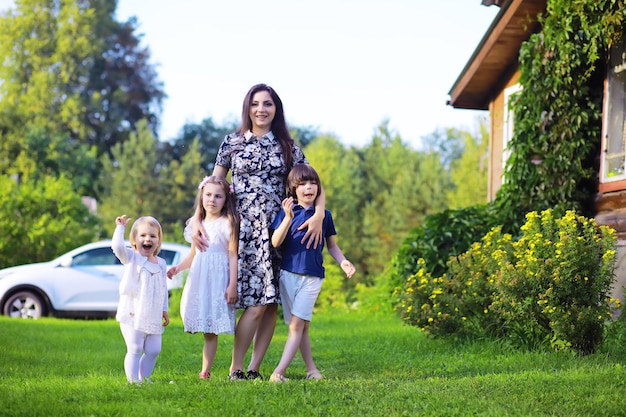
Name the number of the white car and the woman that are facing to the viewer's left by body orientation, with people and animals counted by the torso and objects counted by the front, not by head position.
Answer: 1

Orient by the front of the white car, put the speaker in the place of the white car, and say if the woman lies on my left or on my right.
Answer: on my left

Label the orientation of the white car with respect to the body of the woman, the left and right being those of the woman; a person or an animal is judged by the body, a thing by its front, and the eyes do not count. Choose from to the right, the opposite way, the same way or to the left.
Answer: to the right

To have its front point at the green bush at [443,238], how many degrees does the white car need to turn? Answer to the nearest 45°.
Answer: approximately 135° to its left

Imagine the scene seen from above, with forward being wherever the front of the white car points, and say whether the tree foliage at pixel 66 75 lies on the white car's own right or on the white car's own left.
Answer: on the white car's own right

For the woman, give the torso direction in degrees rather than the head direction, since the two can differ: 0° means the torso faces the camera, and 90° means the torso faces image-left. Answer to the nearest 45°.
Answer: approximately 0°

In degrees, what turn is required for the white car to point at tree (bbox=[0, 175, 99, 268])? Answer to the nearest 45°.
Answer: approximately 90° to its right

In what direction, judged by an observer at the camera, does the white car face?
facing to the left of the viewer

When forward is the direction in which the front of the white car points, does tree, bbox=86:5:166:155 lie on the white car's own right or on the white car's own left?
on the white car's own right

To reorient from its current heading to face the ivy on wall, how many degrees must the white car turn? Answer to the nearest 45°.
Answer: approximately 135° to its left
